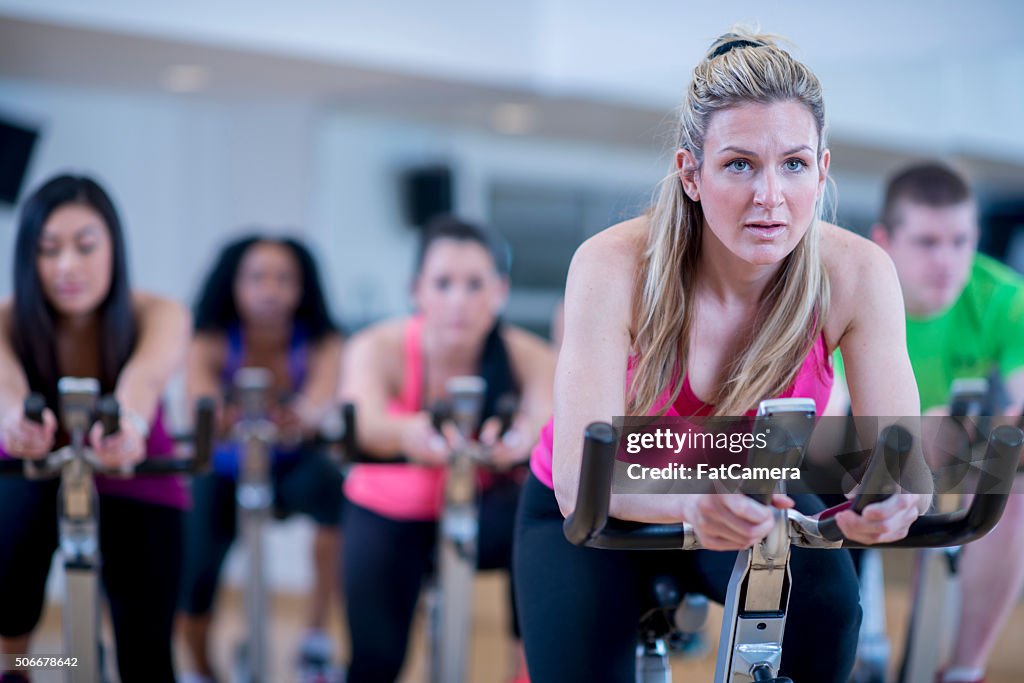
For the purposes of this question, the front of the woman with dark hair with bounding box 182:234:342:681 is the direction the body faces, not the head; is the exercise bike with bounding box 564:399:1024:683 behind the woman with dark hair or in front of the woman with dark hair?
in front

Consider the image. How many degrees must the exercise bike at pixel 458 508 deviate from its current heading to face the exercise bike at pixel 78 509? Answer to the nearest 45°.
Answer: approximately 45° to its right

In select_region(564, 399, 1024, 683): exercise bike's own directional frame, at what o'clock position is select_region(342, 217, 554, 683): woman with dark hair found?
The woman with dark hair is roughly at 5 o'clock from the exercise bike.

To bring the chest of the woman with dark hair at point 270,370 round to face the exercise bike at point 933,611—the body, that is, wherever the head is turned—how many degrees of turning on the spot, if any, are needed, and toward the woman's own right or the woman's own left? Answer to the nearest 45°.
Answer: approximately 45° to the woman's own left

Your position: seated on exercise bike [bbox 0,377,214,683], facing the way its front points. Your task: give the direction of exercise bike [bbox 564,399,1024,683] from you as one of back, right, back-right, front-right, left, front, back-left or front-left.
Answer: front-left

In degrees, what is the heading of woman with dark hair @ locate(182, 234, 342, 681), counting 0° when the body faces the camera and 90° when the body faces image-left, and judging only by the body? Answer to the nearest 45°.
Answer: approximately 0°

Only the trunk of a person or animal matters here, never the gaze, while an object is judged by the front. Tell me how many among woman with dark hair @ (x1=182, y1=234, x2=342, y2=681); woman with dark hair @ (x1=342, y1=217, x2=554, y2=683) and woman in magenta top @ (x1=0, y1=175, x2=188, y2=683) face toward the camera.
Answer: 3

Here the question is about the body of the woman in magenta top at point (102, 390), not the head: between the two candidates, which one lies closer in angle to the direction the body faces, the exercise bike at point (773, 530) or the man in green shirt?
the exercise bike
